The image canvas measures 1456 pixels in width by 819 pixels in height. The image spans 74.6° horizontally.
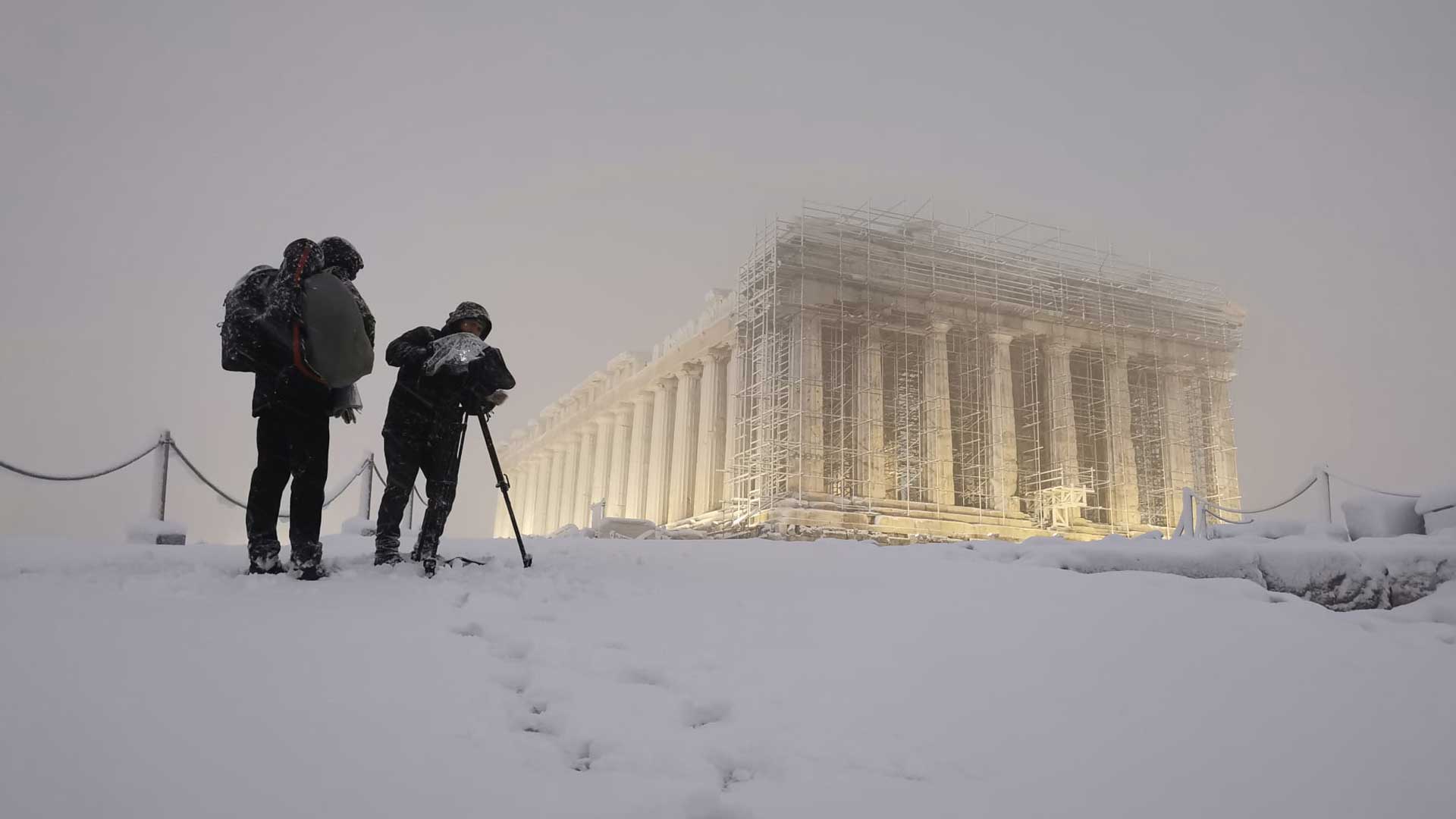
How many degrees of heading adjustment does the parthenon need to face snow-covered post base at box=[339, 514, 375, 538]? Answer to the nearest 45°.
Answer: approximately 45° to its right

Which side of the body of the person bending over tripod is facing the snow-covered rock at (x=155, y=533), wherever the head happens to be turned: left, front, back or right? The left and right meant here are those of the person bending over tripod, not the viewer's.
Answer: back

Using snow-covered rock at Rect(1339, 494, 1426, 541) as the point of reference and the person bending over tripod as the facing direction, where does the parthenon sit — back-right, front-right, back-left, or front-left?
back-right

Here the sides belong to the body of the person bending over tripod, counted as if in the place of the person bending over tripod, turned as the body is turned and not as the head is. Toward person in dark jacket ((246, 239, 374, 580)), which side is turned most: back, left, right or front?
right

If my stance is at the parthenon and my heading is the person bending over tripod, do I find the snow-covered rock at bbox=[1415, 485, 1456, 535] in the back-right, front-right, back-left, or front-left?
front-left

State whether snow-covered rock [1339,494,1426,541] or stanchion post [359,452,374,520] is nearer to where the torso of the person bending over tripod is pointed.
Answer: the snow-covered rock

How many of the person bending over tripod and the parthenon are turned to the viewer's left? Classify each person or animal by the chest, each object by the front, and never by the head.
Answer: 0

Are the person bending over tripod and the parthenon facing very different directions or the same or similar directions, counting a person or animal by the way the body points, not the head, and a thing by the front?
same or similar directions

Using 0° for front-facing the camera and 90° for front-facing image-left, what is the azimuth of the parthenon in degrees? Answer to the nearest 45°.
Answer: approximately 315°

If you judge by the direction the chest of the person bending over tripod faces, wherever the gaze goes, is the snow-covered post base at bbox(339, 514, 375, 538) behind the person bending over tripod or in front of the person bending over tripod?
behind

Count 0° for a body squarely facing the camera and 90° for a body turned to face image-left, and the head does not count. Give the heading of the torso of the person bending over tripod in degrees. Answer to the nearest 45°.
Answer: approximately 315°

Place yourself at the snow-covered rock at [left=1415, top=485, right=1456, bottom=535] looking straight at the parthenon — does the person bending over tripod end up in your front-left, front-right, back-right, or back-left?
back-left

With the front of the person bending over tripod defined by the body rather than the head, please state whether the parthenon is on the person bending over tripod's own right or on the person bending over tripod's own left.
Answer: on the person bending over tripod's own left
